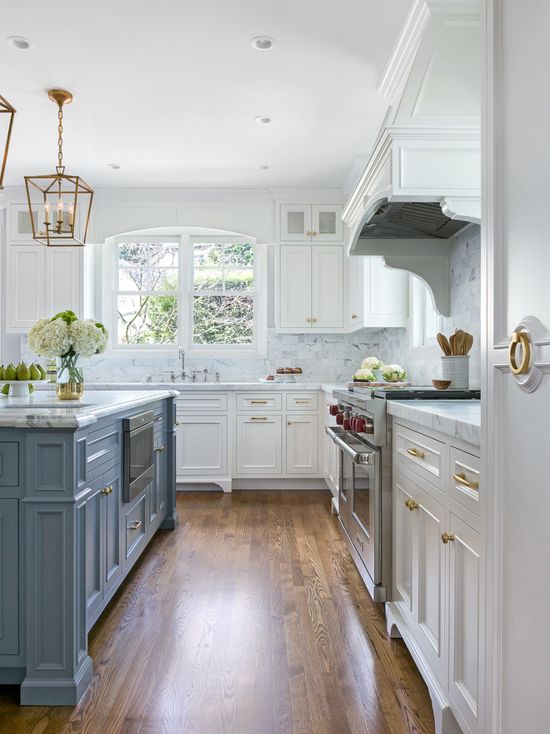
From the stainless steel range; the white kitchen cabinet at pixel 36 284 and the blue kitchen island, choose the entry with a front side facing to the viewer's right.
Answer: the blue kitchen island

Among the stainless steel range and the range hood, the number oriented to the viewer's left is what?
2

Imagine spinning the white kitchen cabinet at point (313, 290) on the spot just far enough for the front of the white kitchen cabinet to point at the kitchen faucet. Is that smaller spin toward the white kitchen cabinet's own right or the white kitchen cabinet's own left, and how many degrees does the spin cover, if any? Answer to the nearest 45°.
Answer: approximately 90° to the white kitchen cabinet's own right

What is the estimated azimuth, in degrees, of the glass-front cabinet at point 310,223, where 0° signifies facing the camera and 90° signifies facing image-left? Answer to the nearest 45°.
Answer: approximately 0°

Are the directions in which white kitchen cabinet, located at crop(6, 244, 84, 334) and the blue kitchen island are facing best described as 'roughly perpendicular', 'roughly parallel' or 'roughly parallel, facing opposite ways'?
roughly perpendicular

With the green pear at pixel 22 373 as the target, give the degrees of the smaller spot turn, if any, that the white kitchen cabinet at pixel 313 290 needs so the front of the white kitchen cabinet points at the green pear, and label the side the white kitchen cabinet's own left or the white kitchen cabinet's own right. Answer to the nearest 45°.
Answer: approximately 45° to the white kitchen cabinet's own right

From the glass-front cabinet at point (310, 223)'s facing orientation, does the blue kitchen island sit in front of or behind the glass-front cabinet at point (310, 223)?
in front

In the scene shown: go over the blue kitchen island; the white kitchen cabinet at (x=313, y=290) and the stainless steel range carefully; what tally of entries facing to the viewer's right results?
1

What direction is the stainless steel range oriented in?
to the viewer's left

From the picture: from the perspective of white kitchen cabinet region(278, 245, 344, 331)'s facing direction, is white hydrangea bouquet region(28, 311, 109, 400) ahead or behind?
ahead

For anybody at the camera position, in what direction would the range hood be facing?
facing to the left of the viewer

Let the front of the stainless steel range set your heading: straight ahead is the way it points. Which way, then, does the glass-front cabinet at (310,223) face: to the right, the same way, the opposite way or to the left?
to the left

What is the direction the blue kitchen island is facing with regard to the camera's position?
facing to the right of the viewer

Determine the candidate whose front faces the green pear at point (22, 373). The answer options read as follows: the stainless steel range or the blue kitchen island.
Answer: the stainless steel range
